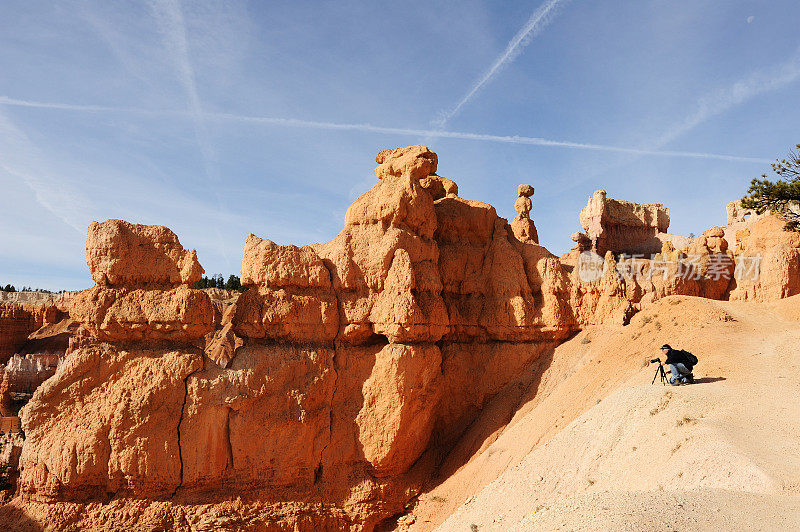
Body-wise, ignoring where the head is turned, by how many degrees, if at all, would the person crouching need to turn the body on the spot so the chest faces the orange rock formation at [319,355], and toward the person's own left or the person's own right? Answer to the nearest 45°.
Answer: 0° — they already face it

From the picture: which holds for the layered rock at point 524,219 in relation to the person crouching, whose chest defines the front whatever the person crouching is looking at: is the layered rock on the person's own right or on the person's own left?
on the person's own right

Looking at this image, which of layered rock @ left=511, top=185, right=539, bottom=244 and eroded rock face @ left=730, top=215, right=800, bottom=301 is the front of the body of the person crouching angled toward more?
the layered rock

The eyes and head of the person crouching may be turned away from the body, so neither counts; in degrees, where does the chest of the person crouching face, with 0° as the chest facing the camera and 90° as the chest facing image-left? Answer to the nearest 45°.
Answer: approximately 90°

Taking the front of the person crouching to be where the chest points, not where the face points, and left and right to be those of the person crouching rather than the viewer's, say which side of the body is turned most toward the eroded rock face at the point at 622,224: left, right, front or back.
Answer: right

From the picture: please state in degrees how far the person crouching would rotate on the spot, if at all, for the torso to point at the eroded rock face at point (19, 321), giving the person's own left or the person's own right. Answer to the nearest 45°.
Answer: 0° — they already face it

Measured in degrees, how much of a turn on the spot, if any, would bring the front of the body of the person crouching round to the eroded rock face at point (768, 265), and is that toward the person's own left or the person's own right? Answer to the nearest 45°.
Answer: approximately 90° to the person's own right
